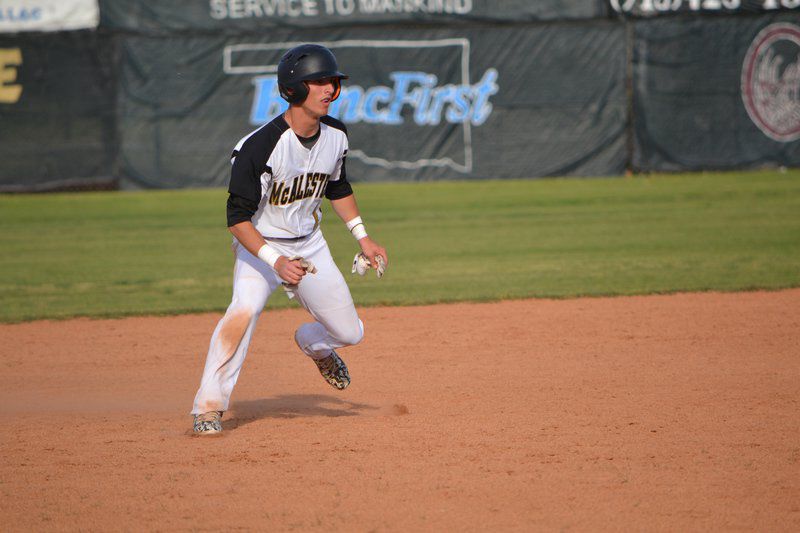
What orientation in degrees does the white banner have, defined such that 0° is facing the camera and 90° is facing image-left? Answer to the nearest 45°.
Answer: approximately 0°

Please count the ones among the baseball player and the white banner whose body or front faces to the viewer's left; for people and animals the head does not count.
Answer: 0

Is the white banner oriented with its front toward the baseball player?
yes

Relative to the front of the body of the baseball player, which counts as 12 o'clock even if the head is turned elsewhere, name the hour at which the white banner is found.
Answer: The white banner is roughly at 7 o'clock from the baseball player.

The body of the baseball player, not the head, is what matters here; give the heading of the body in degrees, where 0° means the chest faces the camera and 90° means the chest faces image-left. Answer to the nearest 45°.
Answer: approximately 315°
